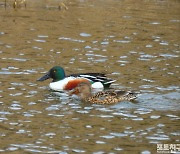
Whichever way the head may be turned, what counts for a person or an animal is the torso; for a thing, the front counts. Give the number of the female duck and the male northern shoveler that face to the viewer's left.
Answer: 2

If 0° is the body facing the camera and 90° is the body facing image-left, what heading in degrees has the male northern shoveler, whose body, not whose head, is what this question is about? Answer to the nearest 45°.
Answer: approximately 90°

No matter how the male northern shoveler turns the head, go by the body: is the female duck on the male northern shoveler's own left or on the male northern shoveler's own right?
on the male northern shoveler's own left

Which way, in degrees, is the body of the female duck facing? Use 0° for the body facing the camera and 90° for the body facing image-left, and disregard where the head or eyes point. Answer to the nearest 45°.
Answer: approximately 90°

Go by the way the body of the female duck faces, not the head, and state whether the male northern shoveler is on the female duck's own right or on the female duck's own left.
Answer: on the female duck's own right
